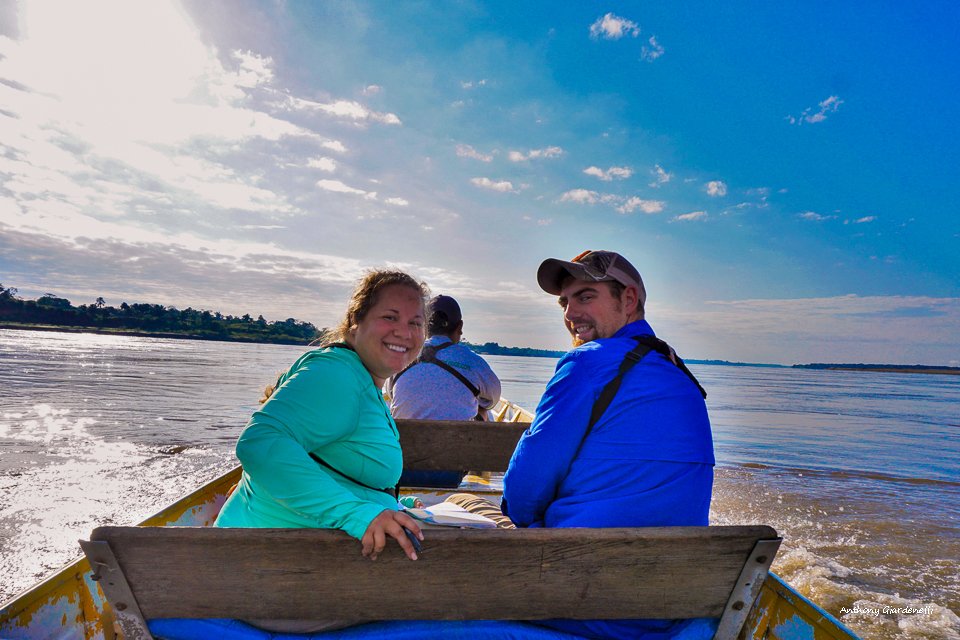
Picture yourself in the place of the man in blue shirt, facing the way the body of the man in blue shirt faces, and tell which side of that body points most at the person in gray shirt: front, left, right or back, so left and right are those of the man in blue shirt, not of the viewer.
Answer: front

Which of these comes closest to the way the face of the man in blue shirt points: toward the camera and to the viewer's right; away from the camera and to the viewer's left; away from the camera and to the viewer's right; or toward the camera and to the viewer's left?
toward the camera and to the viewer's left

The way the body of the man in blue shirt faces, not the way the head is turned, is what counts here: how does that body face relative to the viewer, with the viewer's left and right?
facing away from the viewer and to the left of the viewer

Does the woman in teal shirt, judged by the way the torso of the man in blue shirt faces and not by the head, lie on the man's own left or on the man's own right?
on the man's own left

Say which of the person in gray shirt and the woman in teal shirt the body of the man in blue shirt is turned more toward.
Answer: the person in gray shirt
